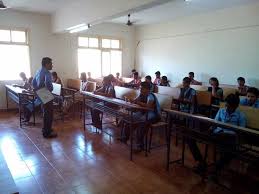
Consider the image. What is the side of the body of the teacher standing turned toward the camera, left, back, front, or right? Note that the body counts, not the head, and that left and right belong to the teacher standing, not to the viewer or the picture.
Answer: right

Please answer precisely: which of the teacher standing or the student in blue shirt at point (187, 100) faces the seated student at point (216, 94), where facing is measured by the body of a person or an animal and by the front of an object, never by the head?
the teacher standing

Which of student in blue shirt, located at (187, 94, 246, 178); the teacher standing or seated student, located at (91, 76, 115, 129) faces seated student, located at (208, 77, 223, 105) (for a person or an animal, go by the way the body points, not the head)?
the teacher standing

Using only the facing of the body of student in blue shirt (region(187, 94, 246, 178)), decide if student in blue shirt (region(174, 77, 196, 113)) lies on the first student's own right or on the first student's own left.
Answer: on the first student's own right

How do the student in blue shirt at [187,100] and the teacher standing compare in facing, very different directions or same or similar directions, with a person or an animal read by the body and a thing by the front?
very different directions

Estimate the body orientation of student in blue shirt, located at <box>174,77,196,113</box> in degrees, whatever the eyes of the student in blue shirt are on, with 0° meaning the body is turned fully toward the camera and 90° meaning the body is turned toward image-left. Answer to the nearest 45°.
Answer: approximately 45°

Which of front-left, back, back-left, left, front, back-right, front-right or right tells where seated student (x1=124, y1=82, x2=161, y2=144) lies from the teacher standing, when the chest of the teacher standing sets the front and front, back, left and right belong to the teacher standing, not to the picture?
front-right

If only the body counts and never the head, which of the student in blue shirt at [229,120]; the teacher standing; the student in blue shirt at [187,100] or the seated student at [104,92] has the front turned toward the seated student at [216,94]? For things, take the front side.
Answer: the teacher standing
